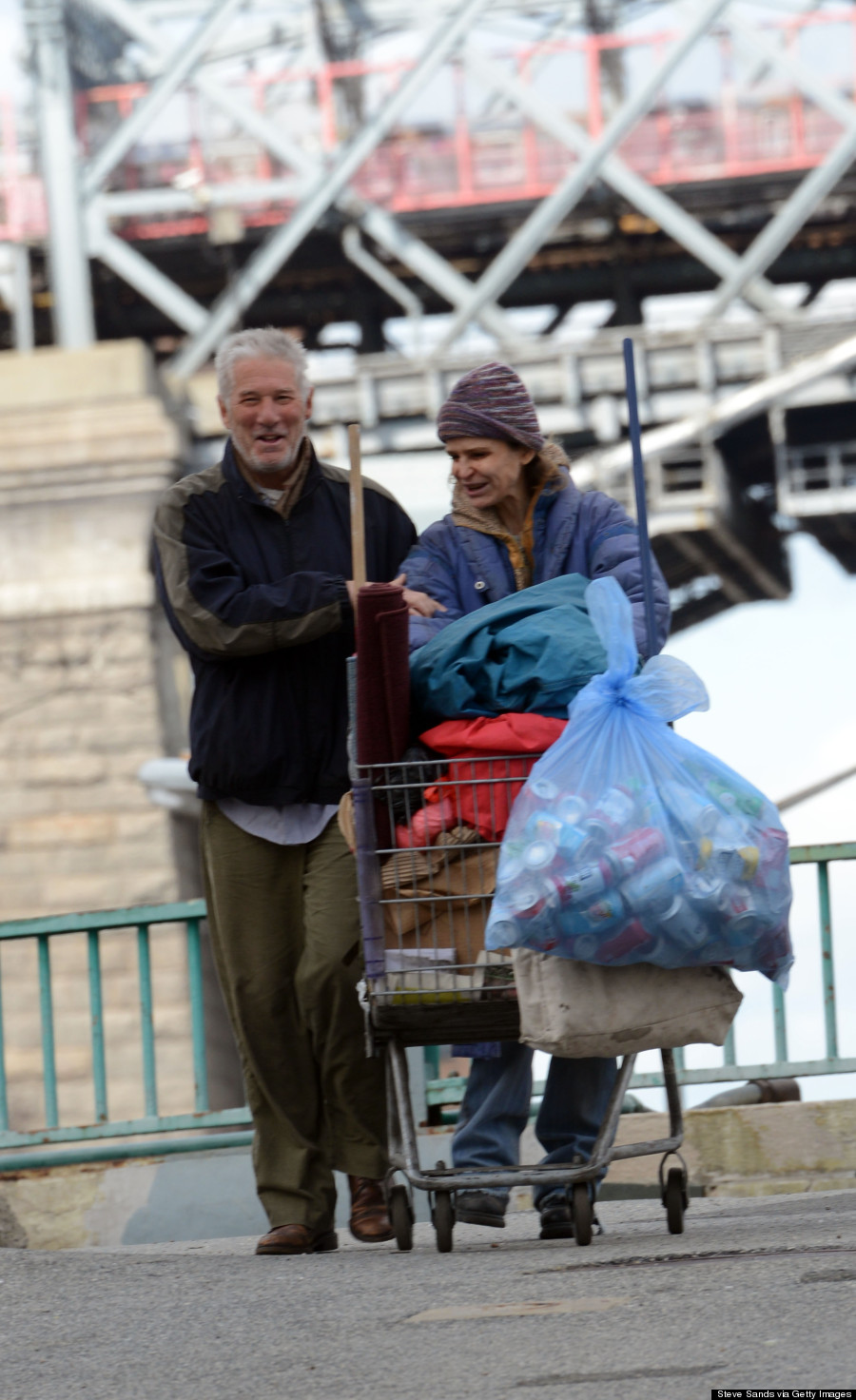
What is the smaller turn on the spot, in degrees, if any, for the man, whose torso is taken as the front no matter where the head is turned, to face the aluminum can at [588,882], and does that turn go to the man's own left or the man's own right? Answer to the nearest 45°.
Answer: approximately 45° to the man's own left

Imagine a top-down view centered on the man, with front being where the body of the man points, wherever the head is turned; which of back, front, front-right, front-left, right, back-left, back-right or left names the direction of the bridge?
back

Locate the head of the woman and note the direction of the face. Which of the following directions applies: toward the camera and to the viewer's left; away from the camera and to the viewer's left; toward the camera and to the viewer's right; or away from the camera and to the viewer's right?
toward the camera and to the viewer's left

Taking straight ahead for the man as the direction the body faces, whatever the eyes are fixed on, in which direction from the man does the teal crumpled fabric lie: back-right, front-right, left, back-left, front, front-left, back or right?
front-left

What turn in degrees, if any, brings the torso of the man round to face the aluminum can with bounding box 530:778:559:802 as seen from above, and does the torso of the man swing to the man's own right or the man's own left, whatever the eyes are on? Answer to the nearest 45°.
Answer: approximately 45° to the man's own left

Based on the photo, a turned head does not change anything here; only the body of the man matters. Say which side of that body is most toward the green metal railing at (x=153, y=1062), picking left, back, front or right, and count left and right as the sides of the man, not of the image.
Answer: back

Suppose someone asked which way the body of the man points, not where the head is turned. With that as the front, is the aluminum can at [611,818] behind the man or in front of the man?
in front

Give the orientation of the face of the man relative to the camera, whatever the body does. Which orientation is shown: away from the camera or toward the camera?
toward the camera

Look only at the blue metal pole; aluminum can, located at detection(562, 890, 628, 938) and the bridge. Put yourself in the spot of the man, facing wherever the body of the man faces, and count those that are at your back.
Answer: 1

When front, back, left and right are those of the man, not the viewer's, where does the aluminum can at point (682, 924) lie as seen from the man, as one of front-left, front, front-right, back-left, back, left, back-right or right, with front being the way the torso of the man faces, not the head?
front-left

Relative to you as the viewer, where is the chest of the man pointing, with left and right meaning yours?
facing the viewer

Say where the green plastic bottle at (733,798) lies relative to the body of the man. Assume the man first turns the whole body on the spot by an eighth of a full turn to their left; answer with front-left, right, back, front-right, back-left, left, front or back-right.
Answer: front

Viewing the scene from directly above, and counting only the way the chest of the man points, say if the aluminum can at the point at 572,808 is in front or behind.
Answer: in front
